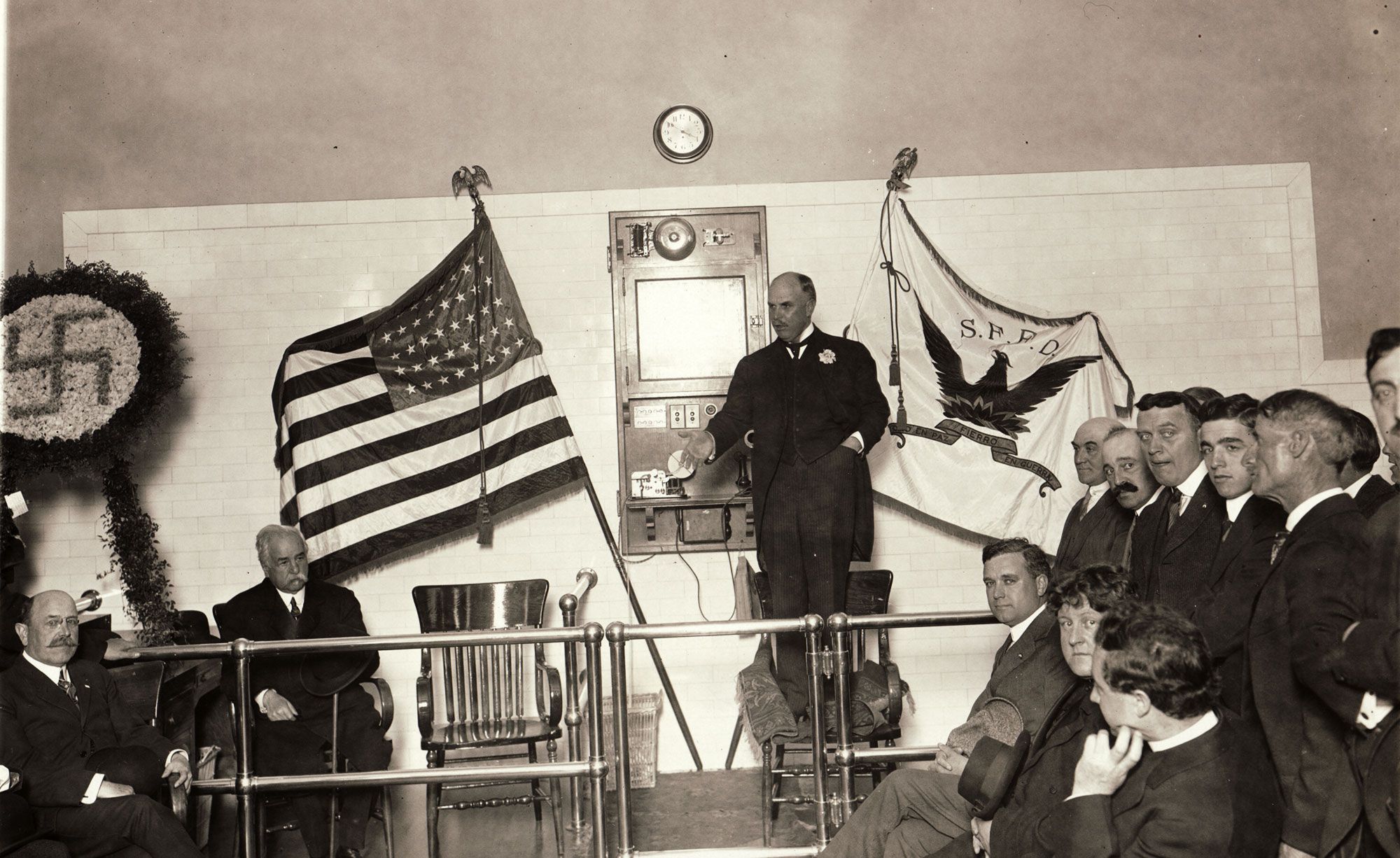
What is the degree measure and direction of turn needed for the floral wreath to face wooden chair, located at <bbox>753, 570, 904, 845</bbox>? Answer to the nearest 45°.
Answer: approximately 45° to its left

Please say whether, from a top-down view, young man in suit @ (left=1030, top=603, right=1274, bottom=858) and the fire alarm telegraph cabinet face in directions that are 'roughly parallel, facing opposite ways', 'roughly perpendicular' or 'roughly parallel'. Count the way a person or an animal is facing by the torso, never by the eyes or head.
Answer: roughly perpendicular

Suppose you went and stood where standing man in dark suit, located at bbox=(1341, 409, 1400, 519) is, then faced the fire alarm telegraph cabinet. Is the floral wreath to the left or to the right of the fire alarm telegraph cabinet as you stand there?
left

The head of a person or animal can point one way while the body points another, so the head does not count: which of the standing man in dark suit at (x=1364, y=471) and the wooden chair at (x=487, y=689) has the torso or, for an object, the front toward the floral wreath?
the standing man in dark suit

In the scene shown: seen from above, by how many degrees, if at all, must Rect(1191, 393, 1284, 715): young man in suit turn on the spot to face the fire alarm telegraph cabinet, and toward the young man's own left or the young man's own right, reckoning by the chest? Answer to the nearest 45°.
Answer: approximately 90° to the young man's own right

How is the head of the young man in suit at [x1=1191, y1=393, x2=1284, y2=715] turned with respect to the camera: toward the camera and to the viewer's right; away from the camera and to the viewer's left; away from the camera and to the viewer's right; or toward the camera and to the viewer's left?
toward the camera and to the viewer's left

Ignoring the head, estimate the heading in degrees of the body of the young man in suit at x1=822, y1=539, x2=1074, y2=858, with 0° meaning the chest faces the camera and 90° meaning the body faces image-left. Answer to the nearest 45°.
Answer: approximately 45°

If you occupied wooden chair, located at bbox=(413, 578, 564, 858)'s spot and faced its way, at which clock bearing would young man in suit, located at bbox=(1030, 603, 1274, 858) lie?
The young man in suit is roughly at 11 o'clock from the wooden chair.

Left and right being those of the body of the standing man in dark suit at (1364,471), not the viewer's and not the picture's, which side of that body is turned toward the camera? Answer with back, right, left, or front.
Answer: left

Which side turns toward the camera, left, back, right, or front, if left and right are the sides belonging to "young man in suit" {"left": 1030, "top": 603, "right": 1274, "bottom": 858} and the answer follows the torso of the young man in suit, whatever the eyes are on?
left

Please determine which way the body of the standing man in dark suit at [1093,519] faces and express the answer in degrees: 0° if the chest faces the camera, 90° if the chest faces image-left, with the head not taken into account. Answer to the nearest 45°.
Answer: approximately 45°

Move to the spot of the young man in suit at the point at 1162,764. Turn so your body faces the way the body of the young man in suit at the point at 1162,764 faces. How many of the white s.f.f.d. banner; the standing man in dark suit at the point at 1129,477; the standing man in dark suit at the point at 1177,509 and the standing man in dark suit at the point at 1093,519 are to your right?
4
